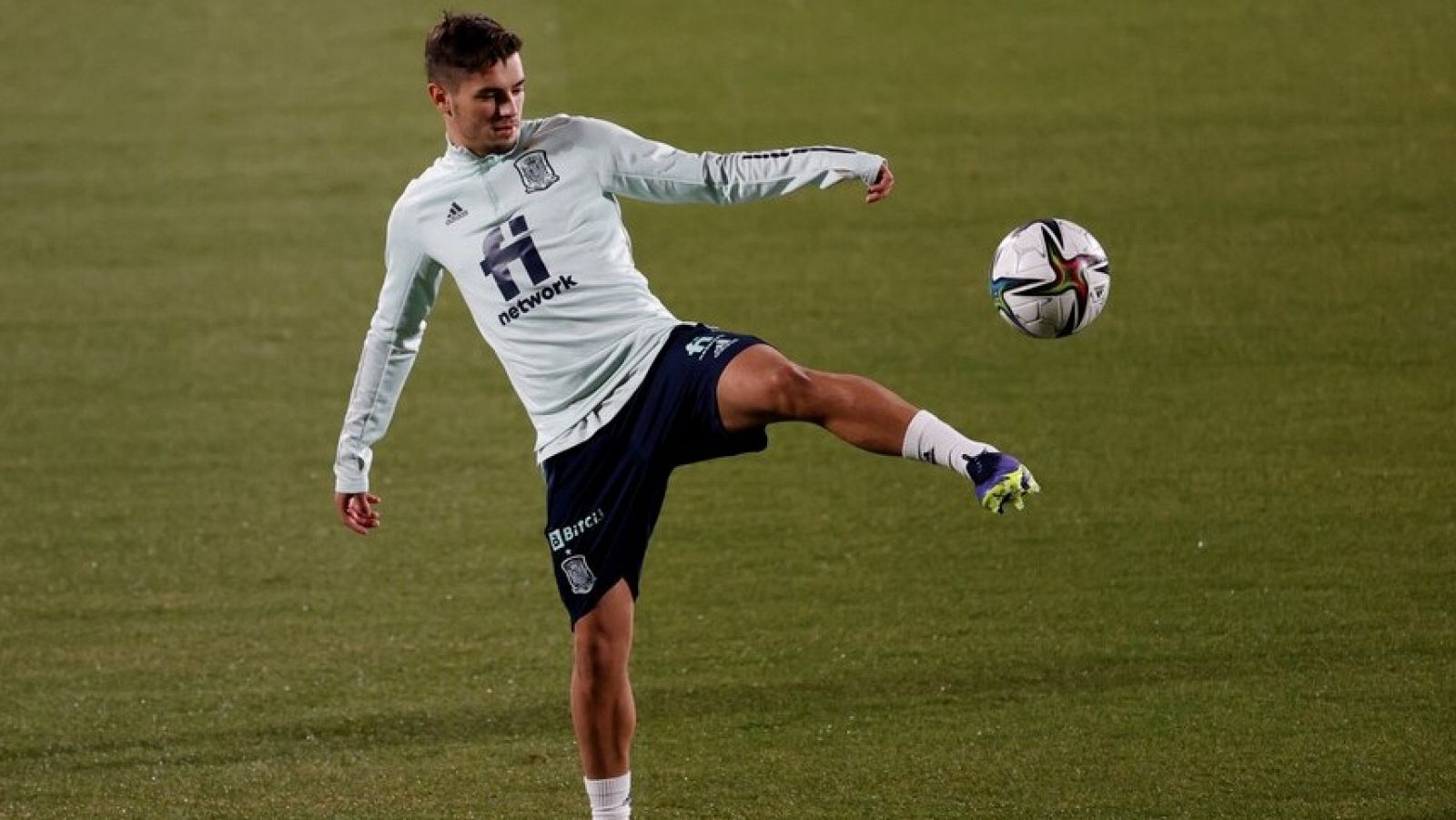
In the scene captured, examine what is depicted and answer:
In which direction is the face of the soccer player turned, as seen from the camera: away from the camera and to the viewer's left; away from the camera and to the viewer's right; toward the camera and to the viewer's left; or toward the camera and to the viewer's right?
toward the camera and to the viewer's right

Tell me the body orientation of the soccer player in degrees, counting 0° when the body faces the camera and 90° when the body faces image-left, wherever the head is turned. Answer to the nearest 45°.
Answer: approximately 0°

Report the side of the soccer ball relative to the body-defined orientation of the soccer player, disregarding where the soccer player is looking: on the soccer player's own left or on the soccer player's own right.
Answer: on the soccer player's own left
